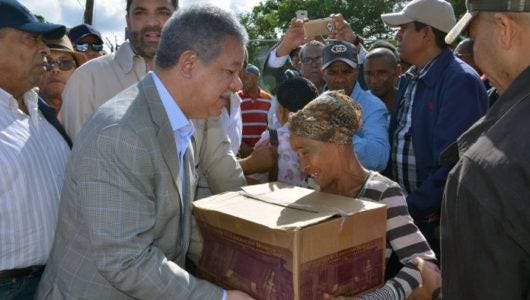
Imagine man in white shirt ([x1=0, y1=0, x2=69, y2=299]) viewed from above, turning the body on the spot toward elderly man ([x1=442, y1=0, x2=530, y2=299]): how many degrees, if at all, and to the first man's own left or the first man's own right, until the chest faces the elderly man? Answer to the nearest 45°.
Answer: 0° — they already face them

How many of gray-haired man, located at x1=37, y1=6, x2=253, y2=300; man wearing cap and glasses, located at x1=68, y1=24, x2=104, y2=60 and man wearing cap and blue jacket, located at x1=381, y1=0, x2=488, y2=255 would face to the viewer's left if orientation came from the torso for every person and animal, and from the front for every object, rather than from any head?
1

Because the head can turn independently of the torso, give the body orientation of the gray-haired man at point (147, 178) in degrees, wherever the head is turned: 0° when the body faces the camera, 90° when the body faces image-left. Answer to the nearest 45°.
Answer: approximately 270°

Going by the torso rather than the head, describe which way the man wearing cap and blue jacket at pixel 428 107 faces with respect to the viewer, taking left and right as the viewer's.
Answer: facing to the left of the viewer

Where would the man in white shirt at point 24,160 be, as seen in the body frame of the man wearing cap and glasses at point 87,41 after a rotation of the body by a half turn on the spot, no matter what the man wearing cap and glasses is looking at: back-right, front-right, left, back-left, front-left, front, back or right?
back-left

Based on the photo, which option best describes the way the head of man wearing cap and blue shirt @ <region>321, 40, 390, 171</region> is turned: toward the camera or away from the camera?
toward the camera

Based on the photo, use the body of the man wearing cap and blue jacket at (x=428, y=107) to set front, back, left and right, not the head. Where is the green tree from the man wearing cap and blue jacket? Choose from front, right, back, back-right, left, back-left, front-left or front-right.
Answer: right

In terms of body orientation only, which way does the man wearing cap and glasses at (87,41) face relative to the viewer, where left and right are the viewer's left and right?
facing the viewer and to the right of the viewer

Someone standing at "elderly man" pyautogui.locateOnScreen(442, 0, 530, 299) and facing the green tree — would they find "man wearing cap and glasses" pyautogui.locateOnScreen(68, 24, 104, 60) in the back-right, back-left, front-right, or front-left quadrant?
front-left

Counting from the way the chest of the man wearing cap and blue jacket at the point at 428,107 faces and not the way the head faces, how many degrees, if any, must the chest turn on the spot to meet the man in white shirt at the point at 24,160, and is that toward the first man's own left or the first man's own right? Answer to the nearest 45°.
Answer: approximately 45° to the first man's own left

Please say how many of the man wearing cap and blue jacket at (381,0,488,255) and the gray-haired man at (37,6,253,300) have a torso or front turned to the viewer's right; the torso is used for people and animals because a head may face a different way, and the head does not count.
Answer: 1

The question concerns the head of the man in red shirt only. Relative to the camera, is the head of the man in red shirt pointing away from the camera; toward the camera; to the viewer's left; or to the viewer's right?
toward the camera

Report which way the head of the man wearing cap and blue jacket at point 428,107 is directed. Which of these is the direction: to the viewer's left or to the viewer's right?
to the viewer's left

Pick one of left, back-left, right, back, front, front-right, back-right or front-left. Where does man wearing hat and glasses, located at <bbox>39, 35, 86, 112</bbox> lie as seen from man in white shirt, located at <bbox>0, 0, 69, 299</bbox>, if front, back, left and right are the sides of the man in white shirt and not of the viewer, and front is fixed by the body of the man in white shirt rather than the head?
back-left
